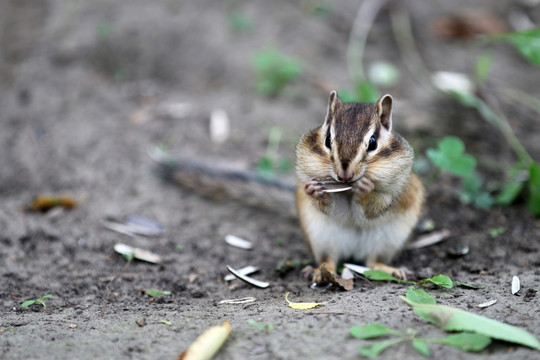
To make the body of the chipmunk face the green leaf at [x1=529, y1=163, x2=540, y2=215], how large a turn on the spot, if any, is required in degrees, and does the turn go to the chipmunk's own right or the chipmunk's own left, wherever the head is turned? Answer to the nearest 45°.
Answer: approximately 135° to the chipmunk's own left

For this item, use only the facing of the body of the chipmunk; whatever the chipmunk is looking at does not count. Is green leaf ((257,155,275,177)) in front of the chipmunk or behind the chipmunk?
behind

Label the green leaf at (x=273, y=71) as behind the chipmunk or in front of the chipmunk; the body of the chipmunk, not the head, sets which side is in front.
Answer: behind

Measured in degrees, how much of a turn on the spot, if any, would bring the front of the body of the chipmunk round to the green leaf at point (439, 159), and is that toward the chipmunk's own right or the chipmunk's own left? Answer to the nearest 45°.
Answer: approximately 135° to the chipmunk's own left

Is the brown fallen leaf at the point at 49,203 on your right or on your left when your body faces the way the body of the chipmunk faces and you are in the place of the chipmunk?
on your right

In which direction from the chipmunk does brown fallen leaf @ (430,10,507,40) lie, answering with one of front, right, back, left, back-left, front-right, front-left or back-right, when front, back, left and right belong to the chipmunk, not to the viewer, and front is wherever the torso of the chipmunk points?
back

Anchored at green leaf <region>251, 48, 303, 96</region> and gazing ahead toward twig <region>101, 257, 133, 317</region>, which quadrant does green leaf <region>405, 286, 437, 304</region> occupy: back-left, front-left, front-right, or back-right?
front-left

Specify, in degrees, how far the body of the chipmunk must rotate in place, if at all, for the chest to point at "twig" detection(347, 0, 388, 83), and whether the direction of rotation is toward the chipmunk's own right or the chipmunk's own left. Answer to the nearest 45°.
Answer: approximately 180°

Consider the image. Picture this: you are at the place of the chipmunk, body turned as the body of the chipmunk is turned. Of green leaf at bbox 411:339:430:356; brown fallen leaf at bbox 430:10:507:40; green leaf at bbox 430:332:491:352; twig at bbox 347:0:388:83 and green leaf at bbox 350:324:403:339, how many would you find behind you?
2

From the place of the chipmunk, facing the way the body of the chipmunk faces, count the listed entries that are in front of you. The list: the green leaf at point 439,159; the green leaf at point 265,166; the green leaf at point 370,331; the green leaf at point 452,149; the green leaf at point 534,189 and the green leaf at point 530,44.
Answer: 1

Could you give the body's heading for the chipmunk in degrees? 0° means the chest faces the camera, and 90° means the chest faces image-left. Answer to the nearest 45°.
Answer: approximately 0°

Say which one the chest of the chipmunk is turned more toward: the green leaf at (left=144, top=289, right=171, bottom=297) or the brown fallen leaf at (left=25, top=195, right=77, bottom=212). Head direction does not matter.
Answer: the green leaf

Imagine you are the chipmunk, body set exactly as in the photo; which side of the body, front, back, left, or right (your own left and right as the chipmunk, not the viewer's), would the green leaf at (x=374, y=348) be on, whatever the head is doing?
front

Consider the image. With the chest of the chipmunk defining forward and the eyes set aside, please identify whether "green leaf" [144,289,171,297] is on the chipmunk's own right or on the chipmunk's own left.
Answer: on the chipmunk's own right
